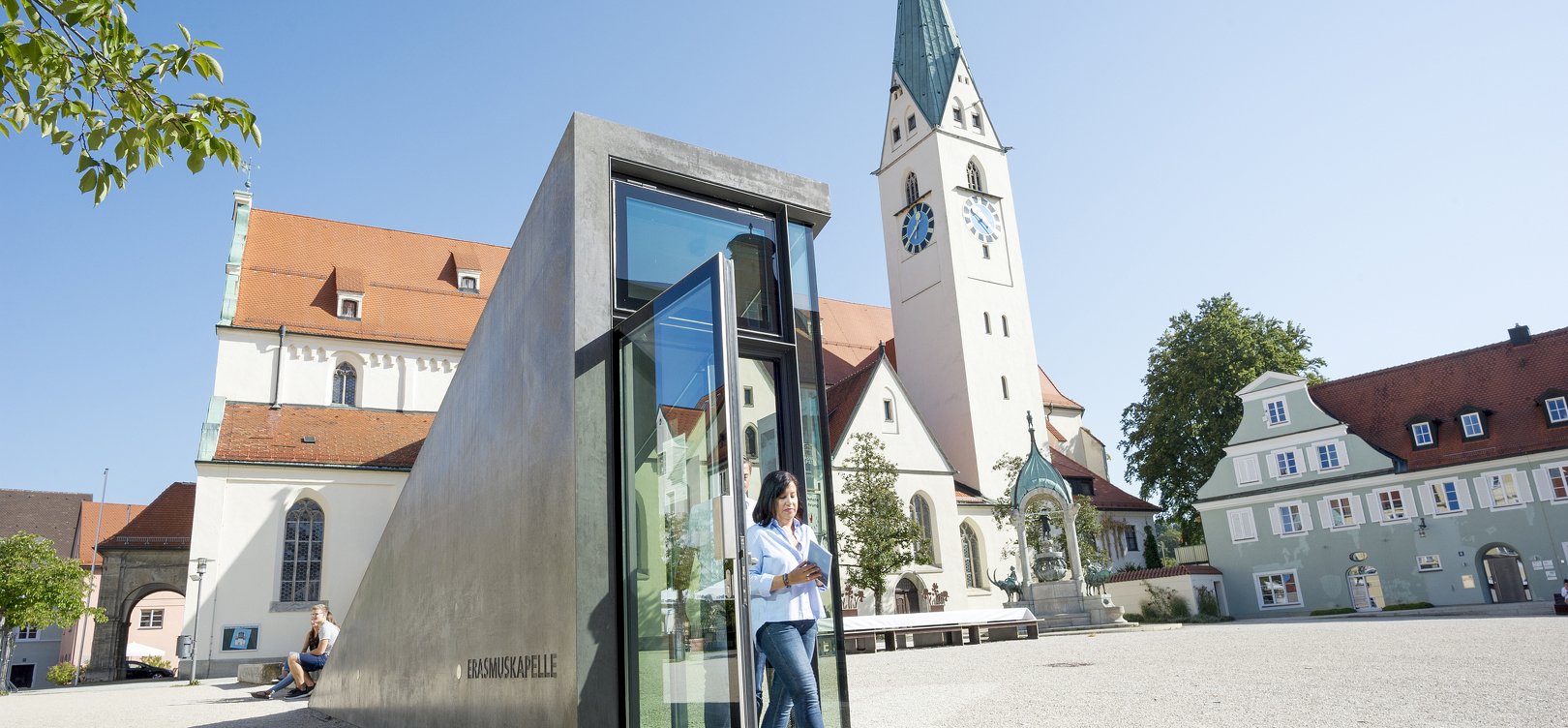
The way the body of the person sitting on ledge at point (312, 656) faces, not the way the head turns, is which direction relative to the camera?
to the viewer's left

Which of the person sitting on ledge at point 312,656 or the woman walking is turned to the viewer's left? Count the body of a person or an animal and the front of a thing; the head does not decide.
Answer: the person sitting on ledge

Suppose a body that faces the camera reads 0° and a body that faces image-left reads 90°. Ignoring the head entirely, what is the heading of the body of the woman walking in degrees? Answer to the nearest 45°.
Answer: approximately 315°

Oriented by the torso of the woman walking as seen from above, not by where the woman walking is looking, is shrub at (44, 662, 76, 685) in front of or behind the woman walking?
behind

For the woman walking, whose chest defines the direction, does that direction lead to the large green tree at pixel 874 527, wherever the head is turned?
no

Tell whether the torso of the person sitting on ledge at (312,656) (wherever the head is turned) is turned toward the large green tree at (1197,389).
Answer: no

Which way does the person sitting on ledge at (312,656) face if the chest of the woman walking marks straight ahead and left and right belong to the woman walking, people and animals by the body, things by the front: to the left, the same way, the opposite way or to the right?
to the right

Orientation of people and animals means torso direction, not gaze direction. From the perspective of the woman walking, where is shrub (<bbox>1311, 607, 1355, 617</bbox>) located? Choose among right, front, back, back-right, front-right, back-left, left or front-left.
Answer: left

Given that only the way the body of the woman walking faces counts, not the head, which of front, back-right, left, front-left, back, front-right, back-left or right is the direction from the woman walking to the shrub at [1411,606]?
left

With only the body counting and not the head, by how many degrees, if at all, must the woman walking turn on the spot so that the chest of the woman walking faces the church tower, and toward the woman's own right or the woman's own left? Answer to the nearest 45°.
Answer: approximately 135° to the woman's own left

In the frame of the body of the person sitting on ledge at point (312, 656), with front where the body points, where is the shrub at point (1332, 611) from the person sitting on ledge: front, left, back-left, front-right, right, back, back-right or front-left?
back

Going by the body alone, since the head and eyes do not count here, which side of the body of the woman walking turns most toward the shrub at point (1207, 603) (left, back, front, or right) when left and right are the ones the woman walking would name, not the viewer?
left

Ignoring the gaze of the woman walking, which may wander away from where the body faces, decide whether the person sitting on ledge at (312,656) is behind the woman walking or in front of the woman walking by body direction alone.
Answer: behind

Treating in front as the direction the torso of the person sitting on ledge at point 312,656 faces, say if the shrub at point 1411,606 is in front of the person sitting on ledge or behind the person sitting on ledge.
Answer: behind
